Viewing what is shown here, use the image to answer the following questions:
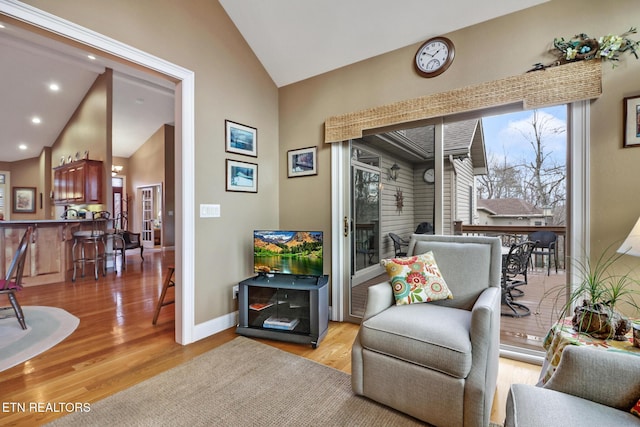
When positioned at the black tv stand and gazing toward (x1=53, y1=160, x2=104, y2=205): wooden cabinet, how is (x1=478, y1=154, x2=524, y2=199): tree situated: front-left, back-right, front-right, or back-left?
front-right

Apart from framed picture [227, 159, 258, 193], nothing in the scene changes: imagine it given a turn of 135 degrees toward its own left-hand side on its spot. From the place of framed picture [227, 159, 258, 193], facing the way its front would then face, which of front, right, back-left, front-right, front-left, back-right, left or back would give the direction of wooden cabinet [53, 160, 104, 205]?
front-left

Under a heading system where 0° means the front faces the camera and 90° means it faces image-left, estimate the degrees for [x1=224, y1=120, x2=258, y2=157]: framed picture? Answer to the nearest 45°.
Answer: approximately 315°

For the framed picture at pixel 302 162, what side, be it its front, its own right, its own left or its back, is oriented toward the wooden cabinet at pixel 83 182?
right

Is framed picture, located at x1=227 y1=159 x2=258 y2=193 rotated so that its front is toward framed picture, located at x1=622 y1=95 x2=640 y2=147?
yes

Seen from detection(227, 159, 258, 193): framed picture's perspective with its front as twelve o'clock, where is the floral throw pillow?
The floral throw pillow is roughly at 12 o'clock from the framed picture.

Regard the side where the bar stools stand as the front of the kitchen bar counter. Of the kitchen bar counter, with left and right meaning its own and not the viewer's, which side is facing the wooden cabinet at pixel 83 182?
back

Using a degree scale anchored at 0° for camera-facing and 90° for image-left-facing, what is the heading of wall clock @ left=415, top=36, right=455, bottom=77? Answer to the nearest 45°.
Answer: approximately 45°

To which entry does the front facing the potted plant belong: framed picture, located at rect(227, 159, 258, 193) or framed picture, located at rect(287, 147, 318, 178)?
framed picture, located at rect(227, 159, 258, 193)
